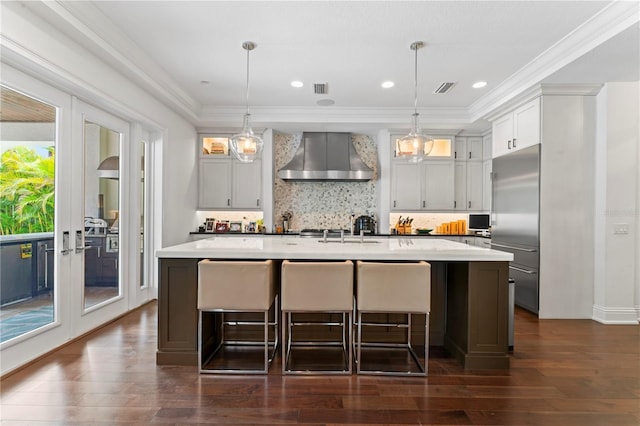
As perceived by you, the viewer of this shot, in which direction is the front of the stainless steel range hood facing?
facing the viewer

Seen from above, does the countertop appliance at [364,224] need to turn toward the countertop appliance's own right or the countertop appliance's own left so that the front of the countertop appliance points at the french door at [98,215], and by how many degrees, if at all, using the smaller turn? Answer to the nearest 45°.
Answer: approximately 45° to the countertop appliance's own right

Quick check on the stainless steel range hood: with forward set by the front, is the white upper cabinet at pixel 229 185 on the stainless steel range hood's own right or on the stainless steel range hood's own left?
on the stainless steel range hood's own right

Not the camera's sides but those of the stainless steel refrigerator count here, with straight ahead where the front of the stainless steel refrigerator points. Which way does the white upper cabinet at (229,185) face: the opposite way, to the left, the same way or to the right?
to the left

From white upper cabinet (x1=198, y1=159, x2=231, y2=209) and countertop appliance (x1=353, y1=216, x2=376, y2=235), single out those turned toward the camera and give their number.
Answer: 2

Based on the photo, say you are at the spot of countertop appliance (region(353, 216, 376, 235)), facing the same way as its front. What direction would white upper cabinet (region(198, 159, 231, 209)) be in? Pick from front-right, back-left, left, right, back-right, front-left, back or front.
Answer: right

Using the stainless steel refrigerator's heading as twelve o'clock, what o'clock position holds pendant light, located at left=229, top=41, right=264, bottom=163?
The pendant light is roughly at 12 o'clock from the stainless steel refrigerator.

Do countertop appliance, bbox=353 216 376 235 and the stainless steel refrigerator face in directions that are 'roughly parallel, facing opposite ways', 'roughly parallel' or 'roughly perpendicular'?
roughly perpendicular

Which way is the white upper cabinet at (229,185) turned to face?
toward the camera

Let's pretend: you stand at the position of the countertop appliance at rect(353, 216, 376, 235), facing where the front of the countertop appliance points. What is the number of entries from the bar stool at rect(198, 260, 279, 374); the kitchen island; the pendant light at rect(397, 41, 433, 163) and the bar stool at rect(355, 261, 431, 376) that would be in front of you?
4

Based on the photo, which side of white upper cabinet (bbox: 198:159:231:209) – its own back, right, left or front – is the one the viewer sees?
front

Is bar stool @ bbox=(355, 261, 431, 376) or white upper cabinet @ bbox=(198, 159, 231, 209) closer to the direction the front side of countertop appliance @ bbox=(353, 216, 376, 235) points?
the bar stool

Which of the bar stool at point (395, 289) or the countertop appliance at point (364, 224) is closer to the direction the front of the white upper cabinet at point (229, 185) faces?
the bar stool

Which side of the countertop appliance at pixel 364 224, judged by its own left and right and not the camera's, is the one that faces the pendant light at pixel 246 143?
front
